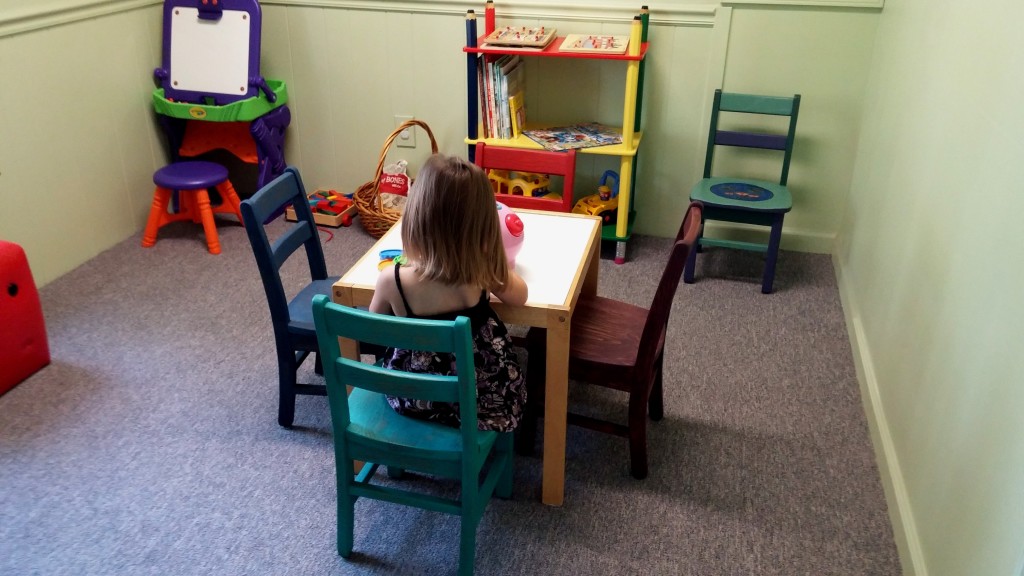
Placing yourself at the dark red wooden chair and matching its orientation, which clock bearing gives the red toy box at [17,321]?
The red toy box is roughly at 12 o'clock from the dark red wooden chair.

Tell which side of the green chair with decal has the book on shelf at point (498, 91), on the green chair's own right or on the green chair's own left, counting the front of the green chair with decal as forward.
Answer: on the green chair's own right

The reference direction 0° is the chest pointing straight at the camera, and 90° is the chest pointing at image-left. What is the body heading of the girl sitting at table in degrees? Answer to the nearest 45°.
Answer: approximately 180°

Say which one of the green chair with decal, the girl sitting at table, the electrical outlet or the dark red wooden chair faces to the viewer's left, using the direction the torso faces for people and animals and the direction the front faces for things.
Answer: the dark red wooden chair

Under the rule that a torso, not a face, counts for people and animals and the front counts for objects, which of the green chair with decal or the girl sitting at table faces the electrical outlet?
the girl sitting at table

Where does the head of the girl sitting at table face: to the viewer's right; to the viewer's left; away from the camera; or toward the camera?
away from the camera

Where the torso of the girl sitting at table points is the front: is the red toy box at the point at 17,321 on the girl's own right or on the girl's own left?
on the girl's own left

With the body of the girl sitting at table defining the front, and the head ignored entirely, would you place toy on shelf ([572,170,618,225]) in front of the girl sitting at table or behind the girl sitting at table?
in front

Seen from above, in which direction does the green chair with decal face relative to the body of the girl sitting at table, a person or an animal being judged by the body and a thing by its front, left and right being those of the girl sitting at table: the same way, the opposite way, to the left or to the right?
the opposite way

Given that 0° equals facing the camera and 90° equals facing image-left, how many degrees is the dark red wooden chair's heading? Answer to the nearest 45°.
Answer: approximately 90°

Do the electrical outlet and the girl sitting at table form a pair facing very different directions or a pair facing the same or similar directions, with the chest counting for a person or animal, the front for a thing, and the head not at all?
very different directions
